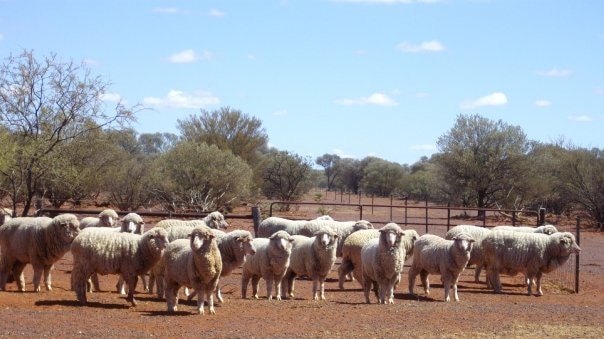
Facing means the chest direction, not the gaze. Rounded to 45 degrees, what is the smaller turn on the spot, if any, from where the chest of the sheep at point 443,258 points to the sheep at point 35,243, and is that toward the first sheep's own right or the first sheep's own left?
approximately 135° to the first sheep's own right

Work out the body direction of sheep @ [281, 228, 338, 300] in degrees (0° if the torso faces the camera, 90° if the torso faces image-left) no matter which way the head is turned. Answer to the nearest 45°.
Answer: approximately 315°

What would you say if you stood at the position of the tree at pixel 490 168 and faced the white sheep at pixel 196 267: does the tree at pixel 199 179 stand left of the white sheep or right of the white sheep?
right

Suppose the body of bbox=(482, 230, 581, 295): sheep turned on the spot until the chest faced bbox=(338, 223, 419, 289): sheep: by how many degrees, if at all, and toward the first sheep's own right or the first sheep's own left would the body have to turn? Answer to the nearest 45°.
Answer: approximately 135° to the first sheep's own right

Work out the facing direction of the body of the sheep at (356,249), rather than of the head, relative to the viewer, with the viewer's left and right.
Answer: facing to the right of the viewer

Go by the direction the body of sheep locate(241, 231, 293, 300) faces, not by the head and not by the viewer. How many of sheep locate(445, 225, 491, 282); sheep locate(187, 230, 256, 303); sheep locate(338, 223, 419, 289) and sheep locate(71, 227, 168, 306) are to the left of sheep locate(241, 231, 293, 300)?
2

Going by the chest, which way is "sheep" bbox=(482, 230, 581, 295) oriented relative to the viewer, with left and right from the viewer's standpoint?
facing to the right of the viewer

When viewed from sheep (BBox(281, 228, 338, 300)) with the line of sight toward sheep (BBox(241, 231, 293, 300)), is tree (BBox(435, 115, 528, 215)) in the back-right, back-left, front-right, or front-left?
back-right

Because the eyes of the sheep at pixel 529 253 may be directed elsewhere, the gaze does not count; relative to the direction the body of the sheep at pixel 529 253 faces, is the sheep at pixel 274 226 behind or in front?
behind

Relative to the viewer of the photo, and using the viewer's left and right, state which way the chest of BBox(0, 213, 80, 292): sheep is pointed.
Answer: facing to the right of the viewer

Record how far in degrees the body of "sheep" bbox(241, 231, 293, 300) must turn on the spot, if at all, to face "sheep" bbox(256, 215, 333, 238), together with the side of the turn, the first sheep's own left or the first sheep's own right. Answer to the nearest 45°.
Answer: approximately 135° to the first sheep's own left

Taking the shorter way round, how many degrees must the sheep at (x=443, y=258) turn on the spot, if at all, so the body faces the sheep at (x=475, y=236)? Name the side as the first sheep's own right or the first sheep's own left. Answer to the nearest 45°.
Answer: approximately 135° to the first sheep's own left
